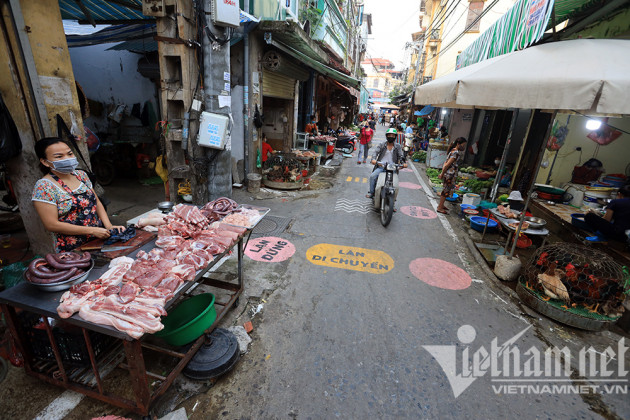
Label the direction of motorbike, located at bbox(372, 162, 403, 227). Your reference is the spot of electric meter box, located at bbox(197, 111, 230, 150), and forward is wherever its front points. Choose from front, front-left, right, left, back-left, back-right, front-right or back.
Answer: left

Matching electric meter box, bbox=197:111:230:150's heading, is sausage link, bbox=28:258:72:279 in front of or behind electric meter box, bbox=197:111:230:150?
in front

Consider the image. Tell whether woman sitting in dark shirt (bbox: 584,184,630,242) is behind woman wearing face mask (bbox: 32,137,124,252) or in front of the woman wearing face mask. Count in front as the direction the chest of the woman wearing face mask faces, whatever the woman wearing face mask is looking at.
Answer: in front

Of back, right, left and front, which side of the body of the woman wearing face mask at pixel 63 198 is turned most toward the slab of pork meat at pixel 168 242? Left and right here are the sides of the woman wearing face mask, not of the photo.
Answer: front

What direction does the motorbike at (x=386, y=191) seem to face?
toward the camera

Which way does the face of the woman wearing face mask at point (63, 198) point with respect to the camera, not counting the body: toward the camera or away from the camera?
toward the camera

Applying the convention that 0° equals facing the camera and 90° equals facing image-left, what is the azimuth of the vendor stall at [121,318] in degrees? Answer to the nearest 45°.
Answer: approximately 315°

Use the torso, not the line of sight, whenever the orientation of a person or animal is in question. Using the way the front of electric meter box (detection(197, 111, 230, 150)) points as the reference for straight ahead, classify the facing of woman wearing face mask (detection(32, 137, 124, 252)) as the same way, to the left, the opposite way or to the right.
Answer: to the left

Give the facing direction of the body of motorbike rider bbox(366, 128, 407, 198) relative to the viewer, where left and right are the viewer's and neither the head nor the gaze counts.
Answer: facing the viewer

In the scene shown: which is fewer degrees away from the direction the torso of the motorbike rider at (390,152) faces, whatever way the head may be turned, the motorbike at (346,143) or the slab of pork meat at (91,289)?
the slab of pork meat

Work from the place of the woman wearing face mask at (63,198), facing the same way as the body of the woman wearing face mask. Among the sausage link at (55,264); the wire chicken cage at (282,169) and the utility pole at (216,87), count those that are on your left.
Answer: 2

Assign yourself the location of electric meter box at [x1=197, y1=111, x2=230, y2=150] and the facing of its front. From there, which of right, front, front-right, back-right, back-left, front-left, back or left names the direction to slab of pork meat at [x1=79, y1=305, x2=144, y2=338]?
front

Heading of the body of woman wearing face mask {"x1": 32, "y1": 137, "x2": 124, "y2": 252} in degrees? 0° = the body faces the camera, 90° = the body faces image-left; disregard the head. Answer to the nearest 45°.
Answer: approximately 315°

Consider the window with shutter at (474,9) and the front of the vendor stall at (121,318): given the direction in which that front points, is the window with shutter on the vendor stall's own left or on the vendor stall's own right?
on the vendor stall's own left

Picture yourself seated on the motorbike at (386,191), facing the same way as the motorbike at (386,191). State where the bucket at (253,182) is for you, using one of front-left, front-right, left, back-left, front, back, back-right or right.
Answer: right

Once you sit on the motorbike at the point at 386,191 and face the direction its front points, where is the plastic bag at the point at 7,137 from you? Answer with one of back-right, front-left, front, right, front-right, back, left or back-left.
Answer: front-right
